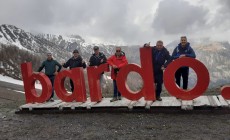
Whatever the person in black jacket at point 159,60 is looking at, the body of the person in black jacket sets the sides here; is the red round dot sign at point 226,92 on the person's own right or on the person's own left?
on the person's own left

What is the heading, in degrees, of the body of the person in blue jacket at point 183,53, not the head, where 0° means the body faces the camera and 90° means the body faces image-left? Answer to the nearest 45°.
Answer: approximately 0°

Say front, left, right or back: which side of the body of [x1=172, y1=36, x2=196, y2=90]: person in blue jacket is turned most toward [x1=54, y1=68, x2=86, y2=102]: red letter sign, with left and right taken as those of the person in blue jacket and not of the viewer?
right

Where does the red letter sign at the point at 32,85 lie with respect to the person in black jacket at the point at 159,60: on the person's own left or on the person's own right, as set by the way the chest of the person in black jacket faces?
on the person's own right

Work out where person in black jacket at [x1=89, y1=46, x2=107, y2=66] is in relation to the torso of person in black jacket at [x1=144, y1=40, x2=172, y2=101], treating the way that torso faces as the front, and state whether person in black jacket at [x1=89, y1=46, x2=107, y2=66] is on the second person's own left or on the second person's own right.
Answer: on the second person's own right
